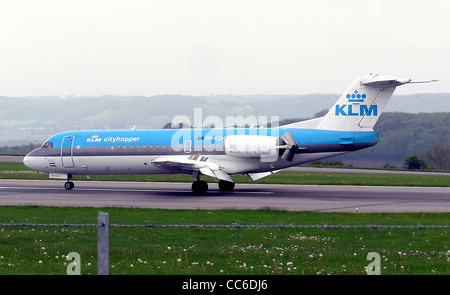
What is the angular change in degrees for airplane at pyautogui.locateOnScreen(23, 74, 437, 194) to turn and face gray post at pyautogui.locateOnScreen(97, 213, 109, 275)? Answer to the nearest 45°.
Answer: approximately 90° to its left

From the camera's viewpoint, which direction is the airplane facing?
to the viewer's left
